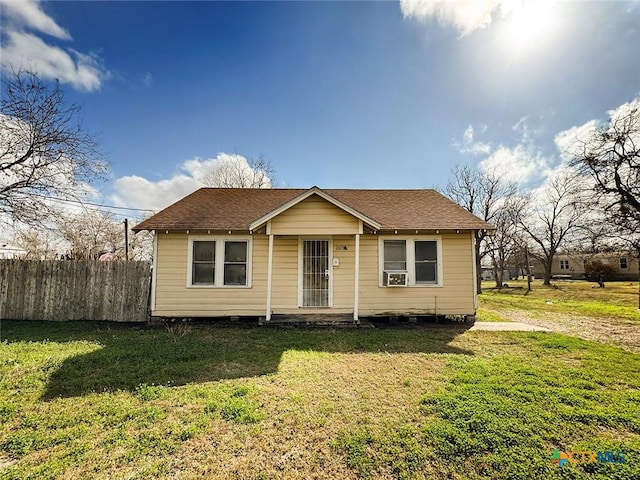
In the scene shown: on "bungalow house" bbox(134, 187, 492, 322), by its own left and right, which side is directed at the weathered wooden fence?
right

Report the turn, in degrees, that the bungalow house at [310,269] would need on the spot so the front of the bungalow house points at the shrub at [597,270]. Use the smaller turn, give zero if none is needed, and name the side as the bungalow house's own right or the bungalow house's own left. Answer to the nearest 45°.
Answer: approximately 135° to the bungalow house's own left

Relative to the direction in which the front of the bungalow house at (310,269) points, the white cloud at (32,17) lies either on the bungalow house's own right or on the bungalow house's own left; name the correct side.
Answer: on the bungalow house's own right

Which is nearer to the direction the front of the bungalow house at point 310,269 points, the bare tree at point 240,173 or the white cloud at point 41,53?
the white cloud

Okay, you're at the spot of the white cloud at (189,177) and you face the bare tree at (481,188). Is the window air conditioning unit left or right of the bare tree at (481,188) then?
right

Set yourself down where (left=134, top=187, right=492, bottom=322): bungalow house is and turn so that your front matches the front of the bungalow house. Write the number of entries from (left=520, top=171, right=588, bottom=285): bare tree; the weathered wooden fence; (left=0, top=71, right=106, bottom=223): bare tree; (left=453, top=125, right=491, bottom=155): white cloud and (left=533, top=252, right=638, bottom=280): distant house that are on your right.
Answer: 2

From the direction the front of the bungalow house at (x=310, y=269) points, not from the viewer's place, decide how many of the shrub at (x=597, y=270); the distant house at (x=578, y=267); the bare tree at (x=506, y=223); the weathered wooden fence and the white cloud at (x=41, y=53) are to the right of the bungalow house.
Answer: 2

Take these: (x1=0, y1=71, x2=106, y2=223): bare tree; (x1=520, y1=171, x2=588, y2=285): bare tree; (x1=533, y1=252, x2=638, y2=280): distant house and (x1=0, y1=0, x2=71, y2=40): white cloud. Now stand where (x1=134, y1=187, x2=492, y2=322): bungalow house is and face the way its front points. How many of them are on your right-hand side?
2

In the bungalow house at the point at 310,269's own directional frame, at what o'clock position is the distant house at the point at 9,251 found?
The distant house is roughly at 4 o'clock from the bungalow house.

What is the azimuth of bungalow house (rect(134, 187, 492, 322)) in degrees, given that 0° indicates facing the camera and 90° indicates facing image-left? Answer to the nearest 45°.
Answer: approximately 0°

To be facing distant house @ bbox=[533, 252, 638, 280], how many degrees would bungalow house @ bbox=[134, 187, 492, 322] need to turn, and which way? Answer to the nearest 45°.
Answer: approximately 135° to its left
